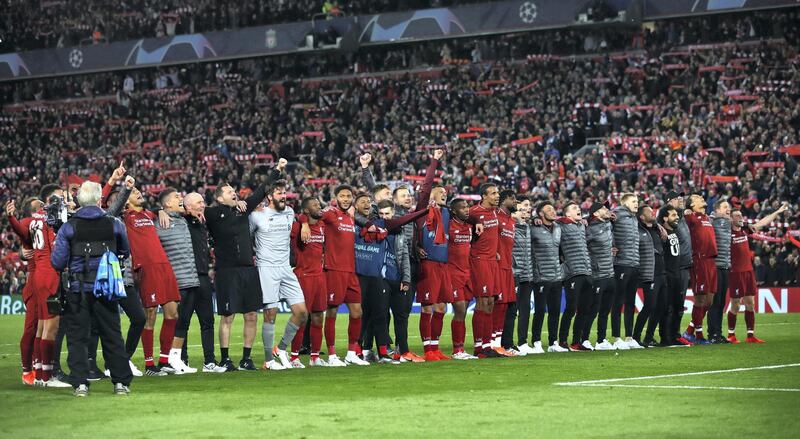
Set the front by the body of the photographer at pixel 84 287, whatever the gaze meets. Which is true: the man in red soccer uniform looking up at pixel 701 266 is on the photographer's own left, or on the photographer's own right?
on the photographer's own right

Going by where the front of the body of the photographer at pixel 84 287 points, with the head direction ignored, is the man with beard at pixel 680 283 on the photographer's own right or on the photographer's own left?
on the photographer's own right

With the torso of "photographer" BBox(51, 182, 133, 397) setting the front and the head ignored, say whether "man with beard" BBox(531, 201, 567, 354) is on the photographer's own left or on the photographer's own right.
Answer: on the photographer's own right

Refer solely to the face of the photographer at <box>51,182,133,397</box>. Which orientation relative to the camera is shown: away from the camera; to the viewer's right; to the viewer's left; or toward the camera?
away from the camera

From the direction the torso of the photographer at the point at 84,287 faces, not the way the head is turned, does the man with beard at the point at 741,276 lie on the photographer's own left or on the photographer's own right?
on the photographer's own right

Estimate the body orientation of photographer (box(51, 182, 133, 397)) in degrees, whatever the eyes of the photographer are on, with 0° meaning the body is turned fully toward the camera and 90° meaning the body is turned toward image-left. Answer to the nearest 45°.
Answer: approximately 180°
